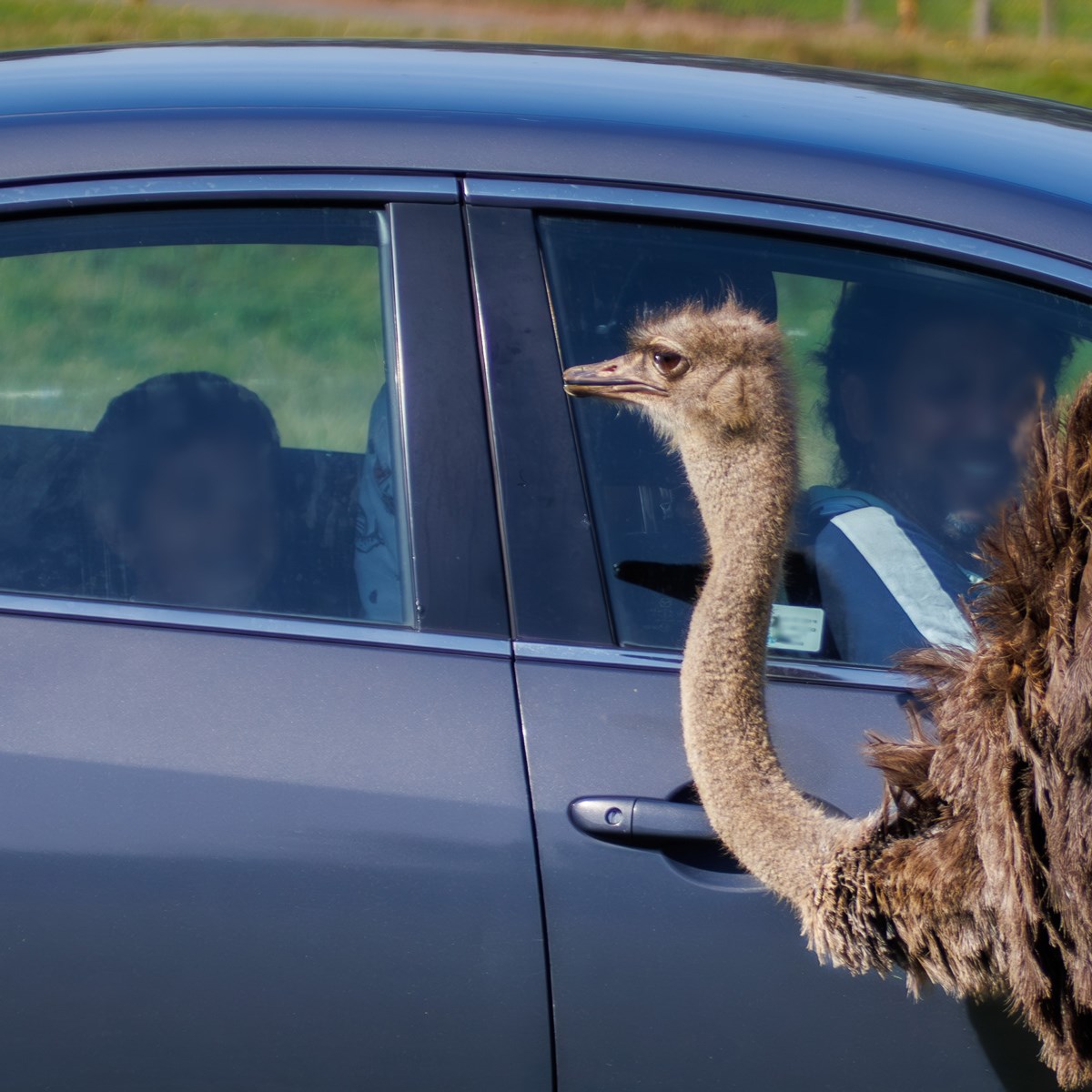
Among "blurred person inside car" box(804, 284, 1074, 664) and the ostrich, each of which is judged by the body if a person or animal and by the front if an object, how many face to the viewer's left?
1

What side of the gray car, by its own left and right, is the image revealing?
right

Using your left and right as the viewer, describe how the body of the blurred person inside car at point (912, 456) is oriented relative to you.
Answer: facing the viewer and to the right of the viewer

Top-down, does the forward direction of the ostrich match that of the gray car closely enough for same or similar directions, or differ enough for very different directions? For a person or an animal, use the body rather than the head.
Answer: very different directions

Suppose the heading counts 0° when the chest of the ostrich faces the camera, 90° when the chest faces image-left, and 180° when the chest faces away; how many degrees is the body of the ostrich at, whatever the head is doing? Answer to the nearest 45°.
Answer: approximately 90°
